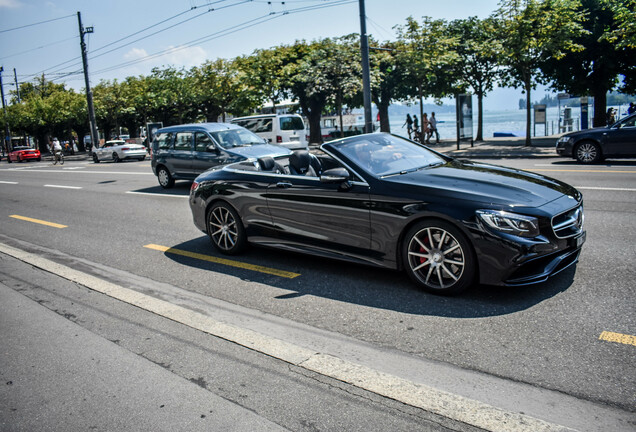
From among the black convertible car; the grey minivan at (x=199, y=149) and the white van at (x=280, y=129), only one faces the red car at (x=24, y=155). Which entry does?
the white van

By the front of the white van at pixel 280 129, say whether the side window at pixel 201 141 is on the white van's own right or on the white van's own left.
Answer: on the white van's own left

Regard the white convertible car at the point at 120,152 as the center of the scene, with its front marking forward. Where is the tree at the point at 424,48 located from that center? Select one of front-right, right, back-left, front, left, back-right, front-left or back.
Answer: back

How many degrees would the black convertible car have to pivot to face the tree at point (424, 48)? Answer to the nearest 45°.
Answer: approximately 135° to its left

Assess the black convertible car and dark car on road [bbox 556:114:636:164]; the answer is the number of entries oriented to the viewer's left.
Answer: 1

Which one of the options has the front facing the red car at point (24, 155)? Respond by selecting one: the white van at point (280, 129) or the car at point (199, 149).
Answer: the white van

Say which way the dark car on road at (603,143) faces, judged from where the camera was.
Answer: facing to the left of the viewer

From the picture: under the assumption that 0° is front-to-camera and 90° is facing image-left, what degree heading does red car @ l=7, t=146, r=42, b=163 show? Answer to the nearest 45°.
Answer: approximately 135°

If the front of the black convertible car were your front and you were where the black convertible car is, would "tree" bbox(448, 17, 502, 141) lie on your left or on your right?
on your left

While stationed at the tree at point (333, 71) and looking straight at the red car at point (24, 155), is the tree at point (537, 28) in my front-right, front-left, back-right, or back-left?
back-left
